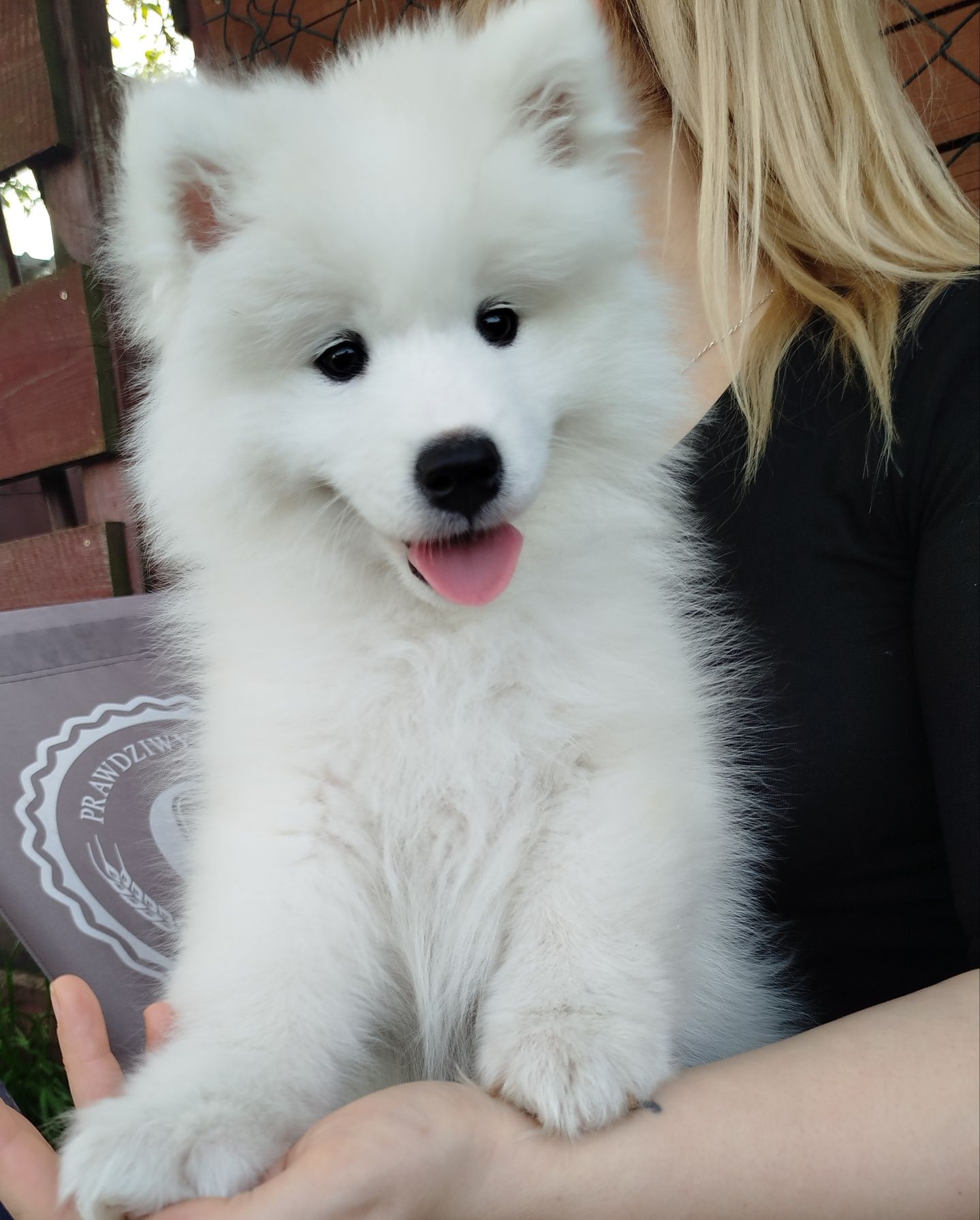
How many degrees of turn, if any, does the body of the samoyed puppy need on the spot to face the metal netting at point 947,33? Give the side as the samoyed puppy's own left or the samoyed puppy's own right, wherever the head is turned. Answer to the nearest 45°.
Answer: approximately 135° to the samoyed puppy's own left

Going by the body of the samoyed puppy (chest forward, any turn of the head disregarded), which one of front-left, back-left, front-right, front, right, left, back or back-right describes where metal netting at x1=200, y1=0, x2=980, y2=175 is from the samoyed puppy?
back

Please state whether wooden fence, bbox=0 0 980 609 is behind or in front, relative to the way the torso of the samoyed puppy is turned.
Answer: behind

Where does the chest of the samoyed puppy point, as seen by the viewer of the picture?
toward the camera
